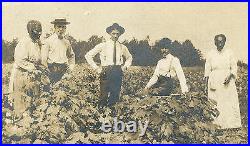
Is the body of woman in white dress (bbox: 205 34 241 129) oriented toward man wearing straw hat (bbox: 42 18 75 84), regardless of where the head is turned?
no

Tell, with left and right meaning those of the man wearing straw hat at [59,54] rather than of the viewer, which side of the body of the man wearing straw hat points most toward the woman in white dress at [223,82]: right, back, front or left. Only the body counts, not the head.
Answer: left

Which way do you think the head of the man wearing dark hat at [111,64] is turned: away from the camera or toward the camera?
toward the camera

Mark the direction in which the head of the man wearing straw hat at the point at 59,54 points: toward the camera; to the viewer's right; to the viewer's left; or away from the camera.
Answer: toward the camera

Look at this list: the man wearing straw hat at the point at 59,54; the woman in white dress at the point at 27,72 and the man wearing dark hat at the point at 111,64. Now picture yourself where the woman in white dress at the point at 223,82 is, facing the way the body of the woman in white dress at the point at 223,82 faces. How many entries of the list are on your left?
0

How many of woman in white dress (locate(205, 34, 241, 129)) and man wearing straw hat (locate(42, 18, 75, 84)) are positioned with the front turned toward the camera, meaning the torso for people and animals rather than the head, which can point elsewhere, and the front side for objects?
2

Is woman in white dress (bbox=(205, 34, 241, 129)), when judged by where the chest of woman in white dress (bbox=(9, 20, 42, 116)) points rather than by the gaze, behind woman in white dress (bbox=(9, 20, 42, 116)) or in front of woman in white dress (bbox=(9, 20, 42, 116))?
in front

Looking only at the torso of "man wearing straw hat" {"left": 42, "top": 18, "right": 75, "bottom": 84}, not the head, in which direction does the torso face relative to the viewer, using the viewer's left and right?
facing the viewer

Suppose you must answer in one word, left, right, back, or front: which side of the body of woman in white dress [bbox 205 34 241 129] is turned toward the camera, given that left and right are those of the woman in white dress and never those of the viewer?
front
